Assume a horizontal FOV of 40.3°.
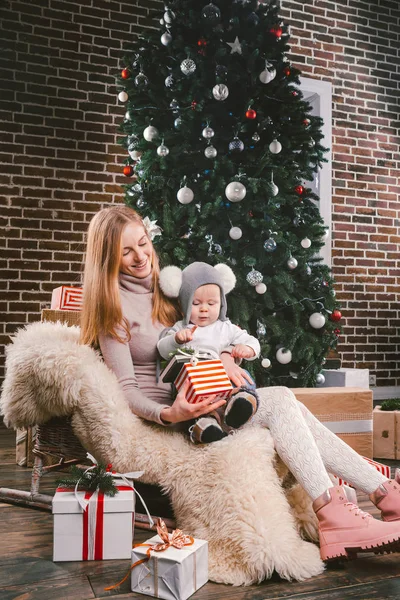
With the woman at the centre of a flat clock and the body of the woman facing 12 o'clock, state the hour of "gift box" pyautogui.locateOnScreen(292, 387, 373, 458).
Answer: The gift box is roughly at 9 o'clock from the woman.

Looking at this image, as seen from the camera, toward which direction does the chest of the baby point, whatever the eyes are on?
toward the camera

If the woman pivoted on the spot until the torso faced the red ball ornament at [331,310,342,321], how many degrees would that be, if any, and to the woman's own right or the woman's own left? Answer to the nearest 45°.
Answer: approximately 90° to the woman's own left

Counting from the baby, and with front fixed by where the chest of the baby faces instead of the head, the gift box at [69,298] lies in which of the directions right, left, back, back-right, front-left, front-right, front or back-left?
back-right

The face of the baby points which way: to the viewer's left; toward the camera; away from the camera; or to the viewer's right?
toward the camera

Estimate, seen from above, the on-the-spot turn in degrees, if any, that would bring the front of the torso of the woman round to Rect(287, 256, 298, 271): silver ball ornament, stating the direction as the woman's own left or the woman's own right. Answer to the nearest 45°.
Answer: approximately 90° to the woman's own left

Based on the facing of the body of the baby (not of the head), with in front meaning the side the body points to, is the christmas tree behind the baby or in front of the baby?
behind

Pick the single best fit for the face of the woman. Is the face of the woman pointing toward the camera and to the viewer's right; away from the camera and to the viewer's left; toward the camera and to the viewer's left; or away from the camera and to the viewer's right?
toward the camera and to the viewer's right

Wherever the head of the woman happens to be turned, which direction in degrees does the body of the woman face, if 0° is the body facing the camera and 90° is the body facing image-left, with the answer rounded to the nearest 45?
approximately 315°
